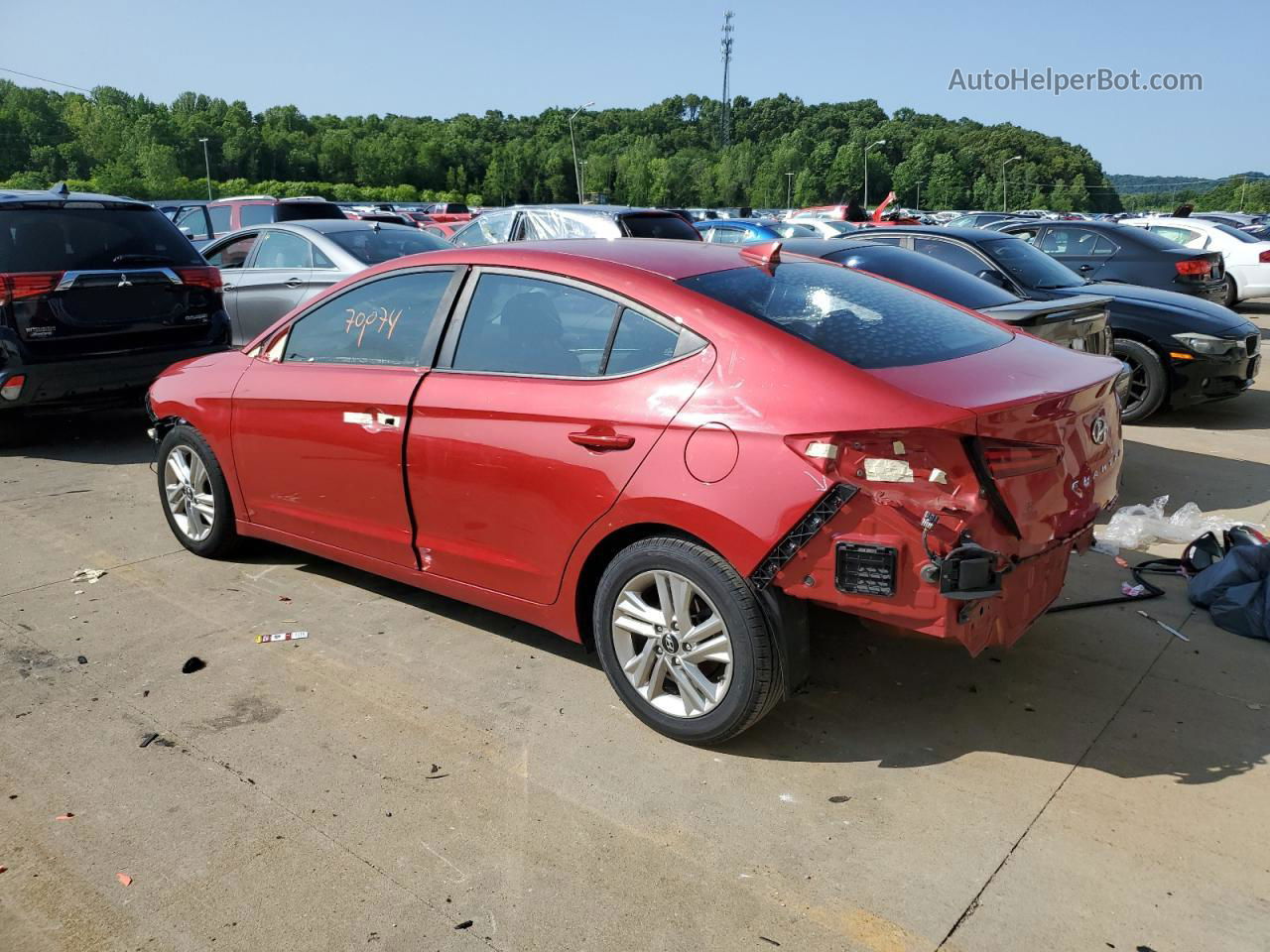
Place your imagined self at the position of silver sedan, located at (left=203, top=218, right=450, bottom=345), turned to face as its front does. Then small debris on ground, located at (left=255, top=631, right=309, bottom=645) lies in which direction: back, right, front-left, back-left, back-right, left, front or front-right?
back-left

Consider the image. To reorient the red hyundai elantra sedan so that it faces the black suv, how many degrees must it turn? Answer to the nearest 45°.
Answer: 0° — it already faces it

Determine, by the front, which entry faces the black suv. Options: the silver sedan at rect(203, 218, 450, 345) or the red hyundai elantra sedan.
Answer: the red hyundai elantra sedan

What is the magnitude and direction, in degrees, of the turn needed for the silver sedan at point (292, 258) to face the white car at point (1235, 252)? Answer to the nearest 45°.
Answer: approximately 135° to its right

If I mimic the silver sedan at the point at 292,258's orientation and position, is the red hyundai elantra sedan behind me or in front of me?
behind

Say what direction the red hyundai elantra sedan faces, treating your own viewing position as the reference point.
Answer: facing away from the viewer and to the left of the viewer

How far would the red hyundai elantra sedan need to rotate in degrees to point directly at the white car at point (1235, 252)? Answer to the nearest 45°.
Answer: approximately 90° to its right

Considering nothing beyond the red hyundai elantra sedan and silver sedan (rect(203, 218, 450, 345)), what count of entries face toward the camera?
0

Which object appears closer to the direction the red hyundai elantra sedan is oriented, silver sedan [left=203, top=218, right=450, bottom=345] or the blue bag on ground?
the silver sedan

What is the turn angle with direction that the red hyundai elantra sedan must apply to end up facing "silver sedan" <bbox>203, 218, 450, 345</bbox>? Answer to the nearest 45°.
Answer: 0° — it already faces it

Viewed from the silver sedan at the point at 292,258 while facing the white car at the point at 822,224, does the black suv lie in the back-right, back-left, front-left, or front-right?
back-right

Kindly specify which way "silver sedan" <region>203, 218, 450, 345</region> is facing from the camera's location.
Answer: facing away from the viewer and to the left of the viewer
